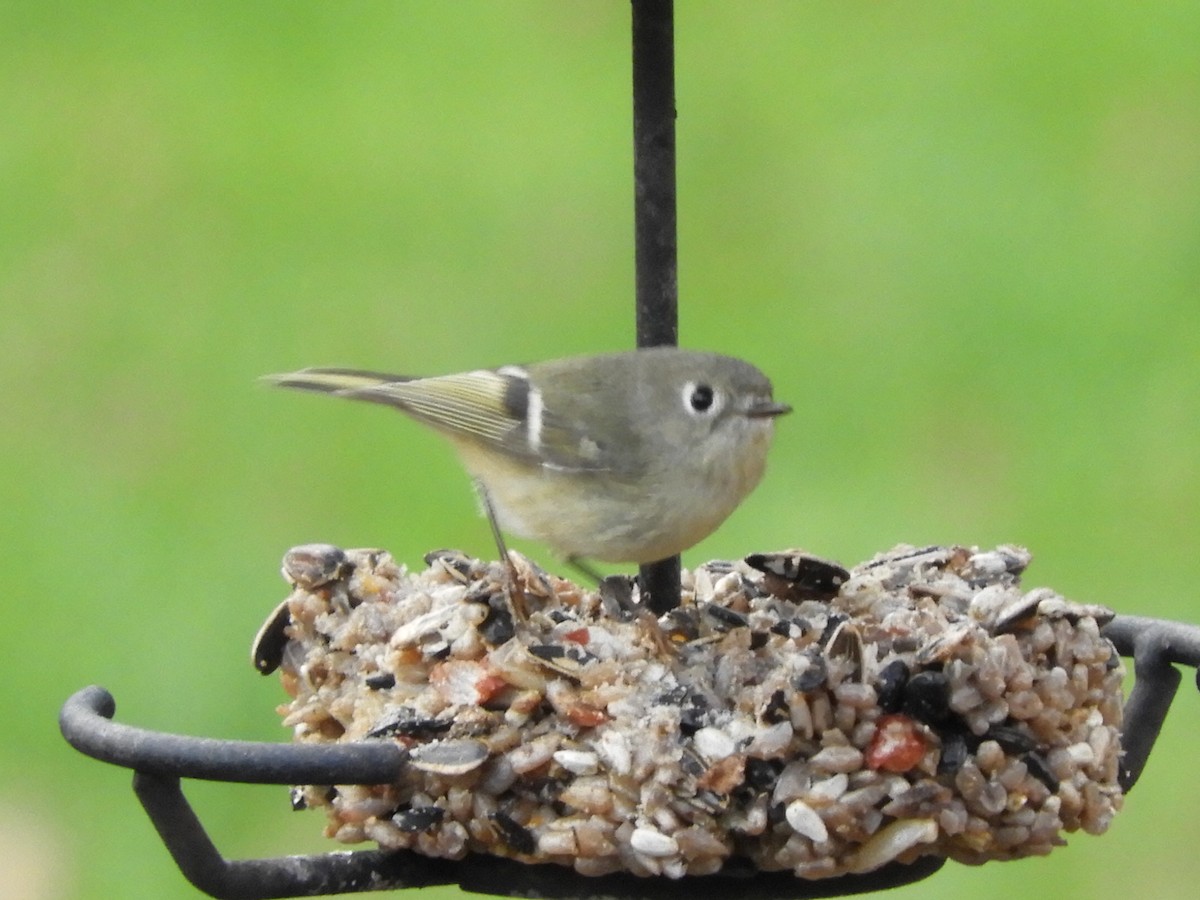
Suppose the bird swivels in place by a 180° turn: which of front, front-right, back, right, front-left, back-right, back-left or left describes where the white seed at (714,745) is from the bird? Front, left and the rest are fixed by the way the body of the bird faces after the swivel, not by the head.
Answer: left

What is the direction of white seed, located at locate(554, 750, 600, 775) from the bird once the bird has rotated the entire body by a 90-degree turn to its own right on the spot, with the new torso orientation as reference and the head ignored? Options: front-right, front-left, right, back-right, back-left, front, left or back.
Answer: front

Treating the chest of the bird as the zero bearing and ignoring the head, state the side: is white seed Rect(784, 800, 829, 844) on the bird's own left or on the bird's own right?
on the bird's own right

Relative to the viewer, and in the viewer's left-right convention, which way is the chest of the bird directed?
facing to the right of the viewer
